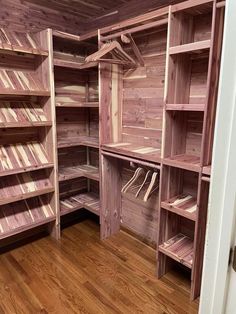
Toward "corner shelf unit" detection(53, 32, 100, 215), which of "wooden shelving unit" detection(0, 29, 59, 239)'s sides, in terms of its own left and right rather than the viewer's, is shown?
left

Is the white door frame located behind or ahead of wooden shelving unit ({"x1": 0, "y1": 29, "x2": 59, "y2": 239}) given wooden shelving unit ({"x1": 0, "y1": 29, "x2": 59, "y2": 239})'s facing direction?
ahead

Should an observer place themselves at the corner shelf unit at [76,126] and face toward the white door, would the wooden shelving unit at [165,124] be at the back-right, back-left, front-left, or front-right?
front-left

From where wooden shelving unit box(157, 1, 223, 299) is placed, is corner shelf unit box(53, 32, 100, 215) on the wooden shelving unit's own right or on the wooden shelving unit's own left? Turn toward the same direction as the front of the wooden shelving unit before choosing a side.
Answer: on the wooden shelving unit's own right

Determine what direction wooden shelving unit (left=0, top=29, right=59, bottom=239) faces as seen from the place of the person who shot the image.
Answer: facing the viewer and to the right of the viewer

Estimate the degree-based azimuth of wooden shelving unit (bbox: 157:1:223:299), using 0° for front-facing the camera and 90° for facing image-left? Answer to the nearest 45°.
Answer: approximately 45°

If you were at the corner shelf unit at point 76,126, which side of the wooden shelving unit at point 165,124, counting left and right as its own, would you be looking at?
right

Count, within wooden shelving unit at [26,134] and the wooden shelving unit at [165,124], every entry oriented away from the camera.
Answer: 0

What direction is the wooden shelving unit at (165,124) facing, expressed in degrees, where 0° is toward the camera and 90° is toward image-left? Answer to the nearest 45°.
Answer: approximately 45°

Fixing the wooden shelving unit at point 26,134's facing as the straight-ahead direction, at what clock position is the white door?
The white door is roughly at 1 o'clock from the wooden shelving unit.

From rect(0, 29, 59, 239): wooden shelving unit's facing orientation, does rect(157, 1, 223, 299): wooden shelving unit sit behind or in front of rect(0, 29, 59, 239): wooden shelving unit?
in front

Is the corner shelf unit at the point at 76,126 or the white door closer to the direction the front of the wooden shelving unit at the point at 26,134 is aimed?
the white door

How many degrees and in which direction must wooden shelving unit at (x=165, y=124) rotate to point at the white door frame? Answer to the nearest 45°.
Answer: approximately 45° to its left

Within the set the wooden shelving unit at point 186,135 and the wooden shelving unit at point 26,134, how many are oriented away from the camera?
0
